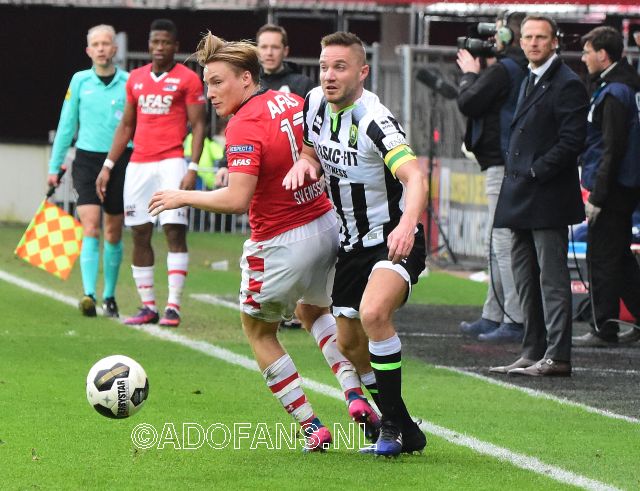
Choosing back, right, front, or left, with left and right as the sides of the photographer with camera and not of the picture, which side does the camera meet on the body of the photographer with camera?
left

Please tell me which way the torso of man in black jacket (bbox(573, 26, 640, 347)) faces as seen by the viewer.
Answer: to the viewer's left

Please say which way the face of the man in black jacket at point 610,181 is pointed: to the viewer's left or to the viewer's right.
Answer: to the viewer's left

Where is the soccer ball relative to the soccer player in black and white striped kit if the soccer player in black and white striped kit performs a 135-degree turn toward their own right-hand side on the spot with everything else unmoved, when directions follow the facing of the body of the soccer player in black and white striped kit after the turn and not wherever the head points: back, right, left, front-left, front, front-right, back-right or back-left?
left

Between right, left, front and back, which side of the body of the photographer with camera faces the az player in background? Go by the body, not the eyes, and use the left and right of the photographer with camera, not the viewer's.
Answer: front

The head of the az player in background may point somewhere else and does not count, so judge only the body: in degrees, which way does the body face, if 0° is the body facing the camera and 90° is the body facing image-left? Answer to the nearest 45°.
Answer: approximately 0°

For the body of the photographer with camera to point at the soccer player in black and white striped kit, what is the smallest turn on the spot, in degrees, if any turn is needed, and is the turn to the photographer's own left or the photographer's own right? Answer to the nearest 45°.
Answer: approximately 90° to the photographer's own left

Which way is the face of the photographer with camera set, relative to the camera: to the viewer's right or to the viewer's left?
to the viewer's left

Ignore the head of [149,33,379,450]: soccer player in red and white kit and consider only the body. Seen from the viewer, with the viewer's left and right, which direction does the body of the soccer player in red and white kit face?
facing away from the viewer and to the left of the viewer

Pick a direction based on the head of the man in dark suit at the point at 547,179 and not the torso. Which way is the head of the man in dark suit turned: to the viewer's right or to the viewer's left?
to the viewer's left
